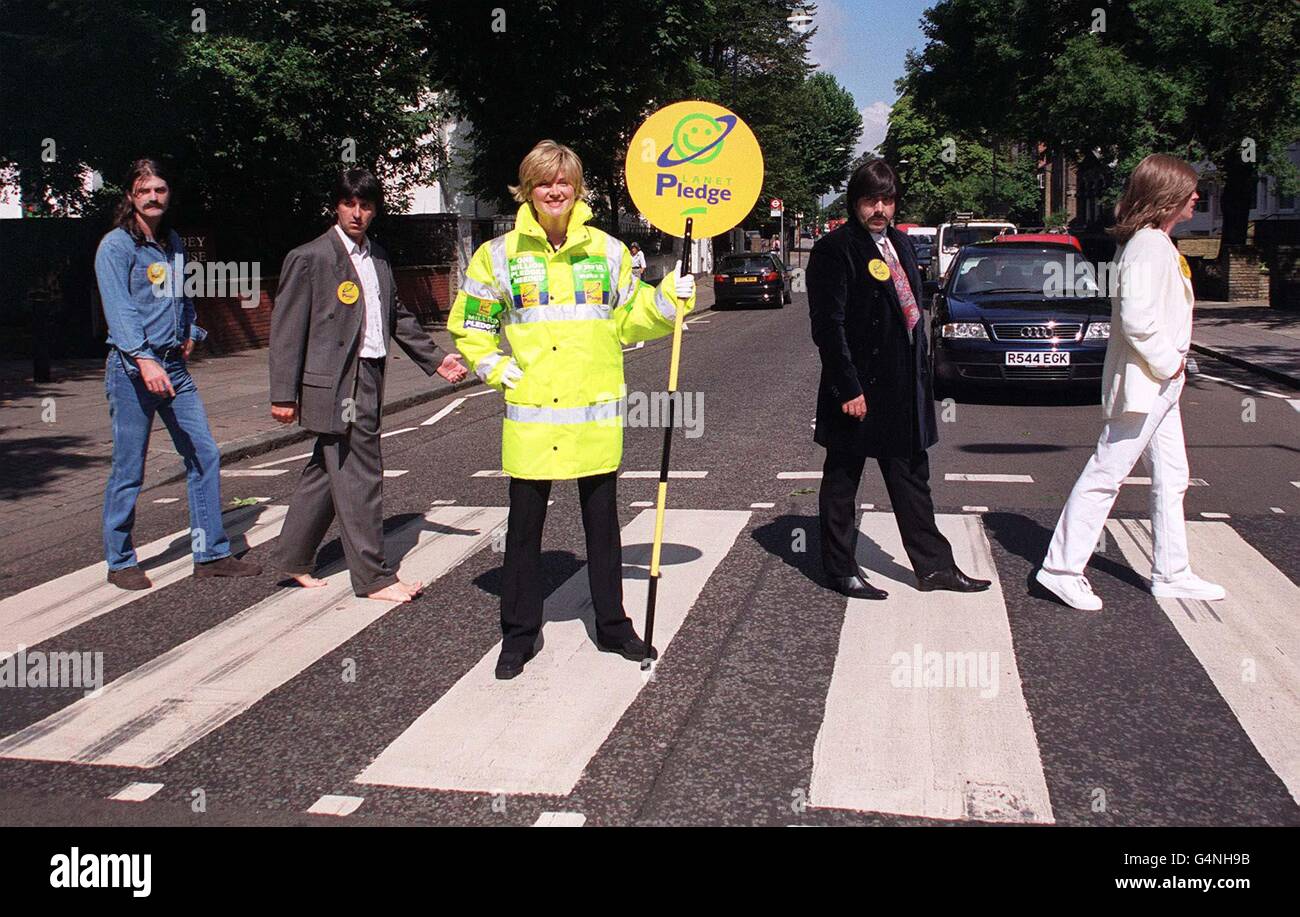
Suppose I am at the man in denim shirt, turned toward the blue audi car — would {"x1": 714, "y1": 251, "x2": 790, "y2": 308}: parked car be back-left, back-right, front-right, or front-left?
front-left

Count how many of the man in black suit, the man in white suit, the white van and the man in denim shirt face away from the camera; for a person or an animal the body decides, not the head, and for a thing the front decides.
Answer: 0

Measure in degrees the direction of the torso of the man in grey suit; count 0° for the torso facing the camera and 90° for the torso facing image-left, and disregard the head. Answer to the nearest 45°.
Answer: approximately 315°

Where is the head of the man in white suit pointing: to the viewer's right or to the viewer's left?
to the viewer's right

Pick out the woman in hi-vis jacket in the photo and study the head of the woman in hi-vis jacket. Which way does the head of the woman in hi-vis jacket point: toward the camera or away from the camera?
toward the camera

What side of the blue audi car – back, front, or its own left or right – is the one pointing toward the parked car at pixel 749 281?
back

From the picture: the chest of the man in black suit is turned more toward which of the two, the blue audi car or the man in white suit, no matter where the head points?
the man in white suit

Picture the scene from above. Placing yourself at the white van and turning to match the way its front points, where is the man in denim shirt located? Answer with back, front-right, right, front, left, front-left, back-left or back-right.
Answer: front

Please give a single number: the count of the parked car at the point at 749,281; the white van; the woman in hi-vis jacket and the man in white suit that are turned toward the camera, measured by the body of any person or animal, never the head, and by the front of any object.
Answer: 2

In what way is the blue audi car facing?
toward the camera

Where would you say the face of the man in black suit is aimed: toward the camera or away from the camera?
toward the camera

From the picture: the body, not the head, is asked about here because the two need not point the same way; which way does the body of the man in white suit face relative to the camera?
to the viewer's right

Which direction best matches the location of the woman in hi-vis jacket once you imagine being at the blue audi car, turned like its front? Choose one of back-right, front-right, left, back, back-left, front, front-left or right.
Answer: front

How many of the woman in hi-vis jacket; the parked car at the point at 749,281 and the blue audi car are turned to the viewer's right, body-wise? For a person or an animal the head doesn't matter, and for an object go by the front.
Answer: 0

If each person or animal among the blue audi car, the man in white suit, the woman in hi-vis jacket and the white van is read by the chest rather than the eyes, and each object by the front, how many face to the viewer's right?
1

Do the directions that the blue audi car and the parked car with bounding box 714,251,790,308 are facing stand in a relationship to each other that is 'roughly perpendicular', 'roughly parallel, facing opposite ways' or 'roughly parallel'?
roughly parallel, facing opposite ways

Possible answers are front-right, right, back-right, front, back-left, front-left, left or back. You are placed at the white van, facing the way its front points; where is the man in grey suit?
front

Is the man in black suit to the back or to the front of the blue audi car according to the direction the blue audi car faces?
to the front
